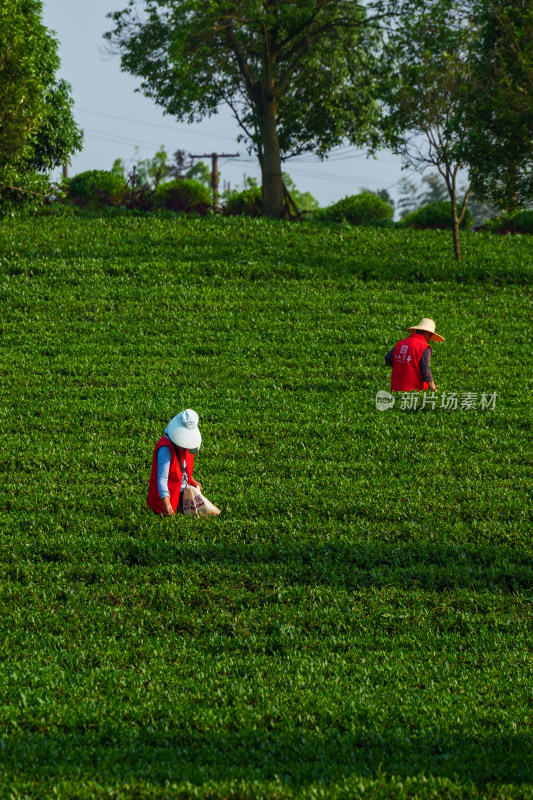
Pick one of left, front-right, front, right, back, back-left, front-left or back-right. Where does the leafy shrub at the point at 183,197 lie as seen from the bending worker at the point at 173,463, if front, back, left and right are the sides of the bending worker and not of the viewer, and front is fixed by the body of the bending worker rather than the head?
back-left

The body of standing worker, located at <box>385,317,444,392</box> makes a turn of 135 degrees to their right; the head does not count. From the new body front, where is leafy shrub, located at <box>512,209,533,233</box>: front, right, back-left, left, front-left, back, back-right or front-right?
back

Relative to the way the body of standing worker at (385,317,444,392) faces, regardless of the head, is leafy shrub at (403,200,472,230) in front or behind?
in front

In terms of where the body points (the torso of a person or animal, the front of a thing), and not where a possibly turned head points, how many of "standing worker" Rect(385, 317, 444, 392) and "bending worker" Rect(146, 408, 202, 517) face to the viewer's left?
0

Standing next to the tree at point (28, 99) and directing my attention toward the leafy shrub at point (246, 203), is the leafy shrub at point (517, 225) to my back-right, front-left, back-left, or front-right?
front-right

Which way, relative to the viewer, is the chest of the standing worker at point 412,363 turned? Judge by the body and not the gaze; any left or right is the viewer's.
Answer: facing away from the viewer and to the right of the viewer

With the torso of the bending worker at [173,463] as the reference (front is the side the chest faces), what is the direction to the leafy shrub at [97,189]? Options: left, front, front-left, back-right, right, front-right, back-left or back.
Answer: back-left

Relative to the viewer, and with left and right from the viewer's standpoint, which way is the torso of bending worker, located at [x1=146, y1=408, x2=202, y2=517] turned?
facing the viewer and to the right of the viewer
